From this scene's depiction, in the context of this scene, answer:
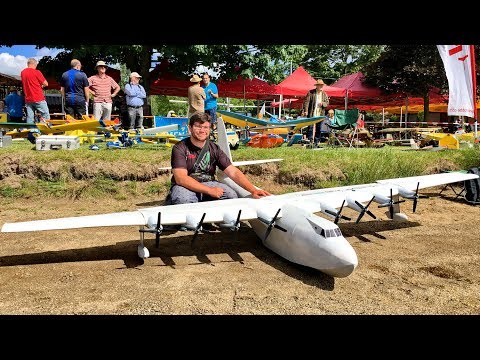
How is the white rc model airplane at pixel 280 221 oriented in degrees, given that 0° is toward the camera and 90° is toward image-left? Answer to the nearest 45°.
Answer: approximately 315°

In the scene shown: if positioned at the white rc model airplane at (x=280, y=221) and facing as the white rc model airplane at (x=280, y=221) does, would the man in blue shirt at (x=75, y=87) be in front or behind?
behind

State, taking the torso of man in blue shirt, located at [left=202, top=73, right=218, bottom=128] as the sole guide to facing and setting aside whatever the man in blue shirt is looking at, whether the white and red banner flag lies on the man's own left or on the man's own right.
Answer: on the man's own left

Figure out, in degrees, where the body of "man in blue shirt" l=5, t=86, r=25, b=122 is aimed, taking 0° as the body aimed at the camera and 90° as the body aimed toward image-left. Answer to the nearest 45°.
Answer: approximately 180°

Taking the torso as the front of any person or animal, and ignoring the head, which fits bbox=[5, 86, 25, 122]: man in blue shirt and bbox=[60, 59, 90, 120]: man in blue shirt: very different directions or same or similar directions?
same or similar directions

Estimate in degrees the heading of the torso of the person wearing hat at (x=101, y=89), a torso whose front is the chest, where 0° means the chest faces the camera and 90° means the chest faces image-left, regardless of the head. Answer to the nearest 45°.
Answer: approximately 0°

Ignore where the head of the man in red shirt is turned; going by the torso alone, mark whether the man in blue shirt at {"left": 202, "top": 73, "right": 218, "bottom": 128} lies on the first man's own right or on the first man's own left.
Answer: on the first man's own right

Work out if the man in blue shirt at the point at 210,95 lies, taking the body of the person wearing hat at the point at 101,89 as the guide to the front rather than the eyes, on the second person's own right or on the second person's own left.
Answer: on the second person's own left

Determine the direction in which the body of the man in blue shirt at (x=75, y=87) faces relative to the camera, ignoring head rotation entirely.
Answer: away from the camera

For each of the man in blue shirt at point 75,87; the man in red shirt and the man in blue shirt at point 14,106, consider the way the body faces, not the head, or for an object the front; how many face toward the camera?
0

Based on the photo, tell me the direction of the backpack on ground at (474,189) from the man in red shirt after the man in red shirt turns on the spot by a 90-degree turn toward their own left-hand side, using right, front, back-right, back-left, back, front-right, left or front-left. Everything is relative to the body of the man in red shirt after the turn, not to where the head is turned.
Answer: back

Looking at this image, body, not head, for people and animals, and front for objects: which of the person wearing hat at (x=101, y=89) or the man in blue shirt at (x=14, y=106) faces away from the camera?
the man in blue shirt

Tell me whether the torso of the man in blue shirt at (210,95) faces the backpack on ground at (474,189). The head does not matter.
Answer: no

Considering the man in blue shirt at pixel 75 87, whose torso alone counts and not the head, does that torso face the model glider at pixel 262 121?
no
